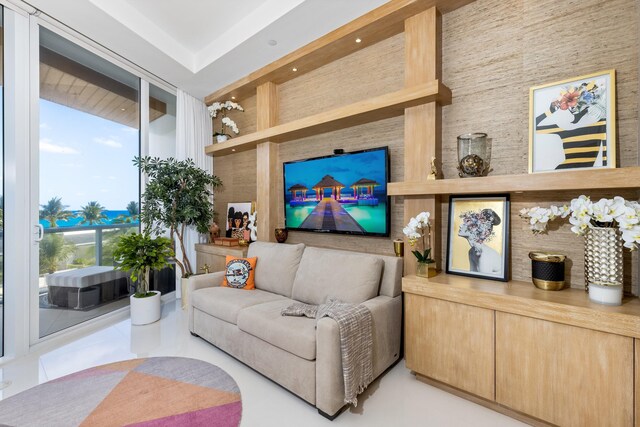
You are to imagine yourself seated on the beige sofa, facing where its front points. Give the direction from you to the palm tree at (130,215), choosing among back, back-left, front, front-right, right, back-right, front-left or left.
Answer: right

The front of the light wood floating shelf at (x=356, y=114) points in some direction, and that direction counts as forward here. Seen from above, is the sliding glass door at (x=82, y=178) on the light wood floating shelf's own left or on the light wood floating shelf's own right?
on the light wood floating shelf's own right

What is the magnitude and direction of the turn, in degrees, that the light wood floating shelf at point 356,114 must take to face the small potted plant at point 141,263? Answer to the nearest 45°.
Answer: approximately 45° to its right

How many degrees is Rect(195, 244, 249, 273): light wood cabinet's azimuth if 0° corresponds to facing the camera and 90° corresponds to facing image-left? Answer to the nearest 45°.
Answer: approximately 45°

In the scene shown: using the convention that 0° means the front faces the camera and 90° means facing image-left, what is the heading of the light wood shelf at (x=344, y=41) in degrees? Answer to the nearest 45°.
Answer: approximately 45°

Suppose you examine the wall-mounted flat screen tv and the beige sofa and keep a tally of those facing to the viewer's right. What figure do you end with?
0

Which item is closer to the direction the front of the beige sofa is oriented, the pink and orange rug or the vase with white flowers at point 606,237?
the pink and orange rug
